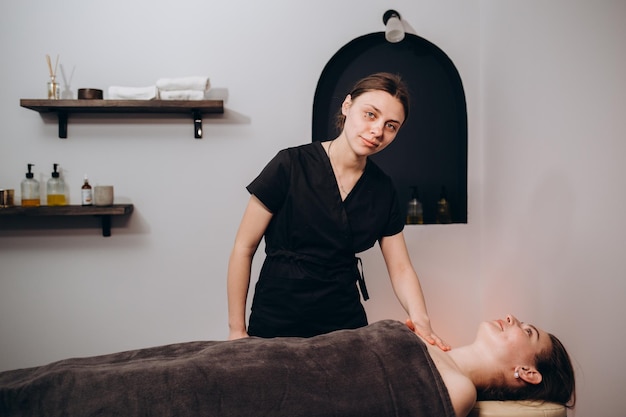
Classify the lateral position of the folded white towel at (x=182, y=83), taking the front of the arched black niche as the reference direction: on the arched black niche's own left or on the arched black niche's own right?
on the arched black niche's own right

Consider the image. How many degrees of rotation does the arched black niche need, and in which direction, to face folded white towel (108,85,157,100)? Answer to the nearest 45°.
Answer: approximately 45° to its right

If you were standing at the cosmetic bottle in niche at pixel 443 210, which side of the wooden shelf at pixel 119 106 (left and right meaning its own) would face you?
left

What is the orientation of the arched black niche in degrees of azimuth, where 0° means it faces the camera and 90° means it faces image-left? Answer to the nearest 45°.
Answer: approximately 0°

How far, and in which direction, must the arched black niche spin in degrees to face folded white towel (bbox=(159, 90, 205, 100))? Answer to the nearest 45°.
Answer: approximately 45° to its right

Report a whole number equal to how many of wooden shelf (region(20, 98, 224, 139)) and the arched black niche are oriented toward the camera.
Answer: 2

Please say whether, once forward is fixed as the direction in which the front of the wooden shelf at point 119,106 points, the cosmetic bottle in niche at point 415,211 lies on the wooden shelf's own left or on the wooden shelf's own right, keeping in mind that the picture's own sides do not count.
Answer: on the wooden shelf's own left

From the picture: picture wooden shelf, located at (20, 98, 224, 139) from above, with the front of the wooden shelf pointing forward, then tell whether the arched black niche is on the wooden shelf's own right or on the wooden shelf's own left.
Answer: on the wooden shelf's own left

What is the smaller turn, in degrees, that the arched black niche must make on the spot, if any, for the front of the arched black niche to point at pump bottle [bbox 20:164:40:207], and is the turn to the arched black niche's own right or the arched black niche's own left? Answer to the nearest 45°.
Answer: approximately 90° to the arched black niche's own right
